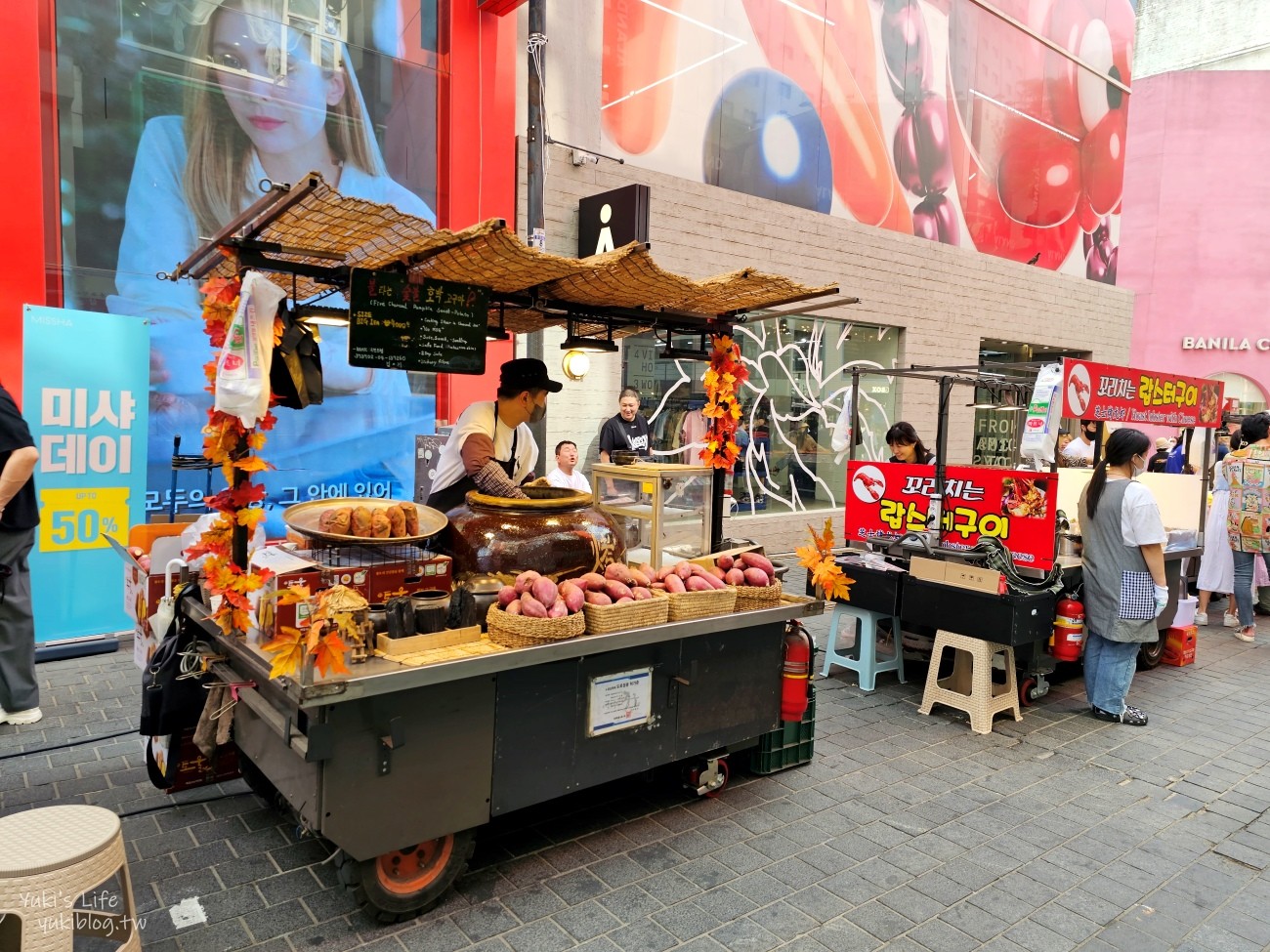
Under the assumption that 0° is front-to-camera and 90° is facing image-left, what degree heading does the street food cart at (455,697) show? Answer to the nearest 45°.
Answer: approximately 315°

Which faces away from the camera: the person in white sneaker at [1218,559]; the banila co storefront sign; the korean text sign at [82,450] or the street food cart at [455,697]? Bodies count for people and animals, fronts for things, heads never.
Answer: the person in white sneaker

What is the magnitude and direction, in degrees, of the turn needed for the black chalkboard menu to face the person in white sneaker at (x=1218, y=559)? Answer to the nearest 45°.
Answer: approximately 90° to its left

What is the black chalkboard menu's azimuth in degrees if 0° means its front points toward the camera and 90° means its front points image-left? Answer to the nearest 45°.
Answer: approximately 0°

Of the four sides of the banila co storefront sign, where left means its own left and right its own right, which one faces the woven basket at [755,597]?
front

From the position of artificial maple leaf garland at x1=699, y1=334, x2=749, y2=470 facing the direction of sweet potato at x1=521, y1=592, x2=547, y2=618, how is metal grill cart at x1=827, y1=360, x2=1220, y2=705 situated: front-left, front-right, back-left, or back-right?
back-left

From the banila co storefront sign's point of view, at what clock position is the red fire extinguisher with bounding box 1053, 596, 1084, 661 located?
The red fire extinguisher is roughly at 12 o'clock from the banila co storefront sign.

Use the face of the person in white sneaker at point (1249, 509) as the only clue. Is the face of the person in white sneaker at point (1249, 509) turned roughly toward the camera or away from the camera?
away from the camera

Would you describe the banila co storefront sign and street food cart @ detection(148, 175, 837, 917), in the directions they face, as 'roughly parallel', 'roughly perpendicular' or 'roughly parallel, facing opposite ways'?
roughly perpendicular

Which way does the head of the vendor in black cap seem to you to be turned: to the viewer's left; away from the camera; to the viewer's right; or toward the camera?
to the viewer's right
